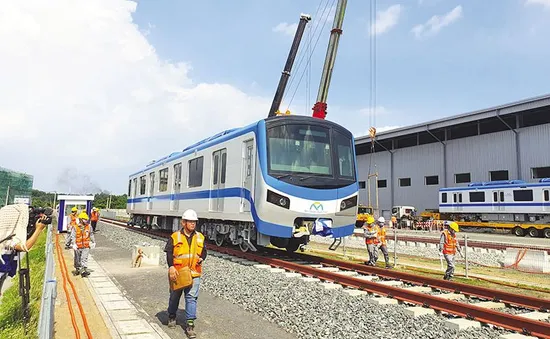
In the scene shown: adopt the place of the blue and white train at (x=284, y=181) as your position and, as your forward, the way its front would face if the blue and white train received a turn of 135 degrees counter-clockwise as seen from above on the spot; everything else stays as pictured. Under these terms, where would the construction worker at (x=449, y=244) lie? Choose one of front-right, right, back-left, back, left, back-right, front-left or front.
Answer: right

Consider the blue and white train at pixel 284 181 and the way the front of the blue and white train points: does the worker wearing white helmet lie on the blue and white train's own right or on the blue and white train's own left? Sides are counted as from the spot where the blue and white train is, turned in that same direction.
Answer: on the blue and white train's own right

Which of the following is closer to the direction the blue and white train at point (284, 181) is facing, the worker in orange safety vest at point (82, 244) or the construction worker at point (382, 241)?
the construction worker

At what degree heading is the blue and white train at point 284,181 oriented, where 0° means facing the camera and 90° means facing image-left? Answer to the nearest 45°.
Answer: approximately 315°

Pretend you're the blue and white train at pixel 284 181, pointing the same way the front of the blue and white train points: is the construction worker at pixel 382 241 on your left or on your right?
on your left

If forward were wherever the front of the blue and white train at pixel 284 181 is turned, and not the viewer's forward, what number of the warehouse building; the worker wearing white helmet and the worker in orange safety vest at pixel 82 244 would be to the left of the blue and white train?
1

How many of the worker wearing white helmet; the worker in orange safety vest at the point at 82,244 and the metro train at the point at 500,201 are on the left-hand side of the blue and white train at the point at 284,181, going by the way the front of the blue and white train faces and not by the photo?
1

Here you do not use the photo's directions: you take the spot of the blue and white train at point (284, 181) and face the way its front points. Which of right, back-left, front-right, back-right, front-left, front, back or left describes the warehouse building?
left
